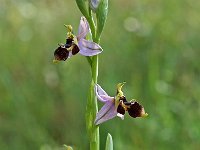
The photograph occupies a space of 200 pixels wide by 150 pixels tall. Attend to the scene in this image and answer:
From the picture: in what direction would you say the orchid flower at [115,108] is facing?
to the viewer's right
